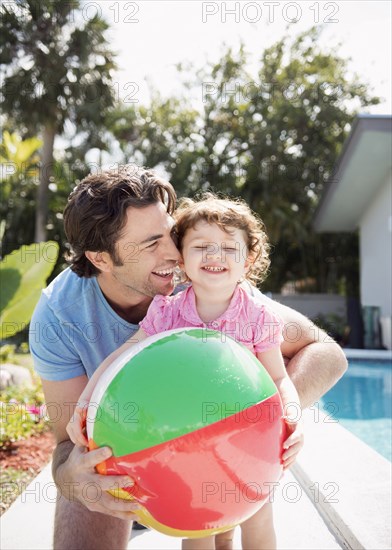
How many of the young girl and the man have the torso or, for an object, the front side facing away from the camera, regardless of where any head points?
0

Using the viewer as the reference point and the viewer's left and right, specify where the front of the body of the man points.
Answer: facing the viewer and to the right of the viewer

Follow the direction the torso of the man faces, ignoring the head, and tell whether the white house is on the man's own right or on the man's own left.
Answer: on the man's own left

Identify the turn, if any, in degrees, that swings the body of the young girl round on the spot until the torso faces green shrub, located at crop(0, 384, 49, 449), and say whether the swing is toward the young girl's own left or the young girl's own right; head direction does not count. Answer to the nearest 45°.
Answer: approximately 135° to the young girl's own right

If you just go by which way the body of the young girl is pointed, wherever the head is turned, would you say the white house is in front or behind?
behind

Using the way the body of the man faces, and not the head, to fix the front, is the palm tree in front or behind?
behind

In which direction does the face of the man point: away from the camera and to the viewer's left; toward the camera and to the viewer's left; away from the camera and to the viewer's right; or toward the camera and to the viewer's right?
toward the camera and to the viewer's right

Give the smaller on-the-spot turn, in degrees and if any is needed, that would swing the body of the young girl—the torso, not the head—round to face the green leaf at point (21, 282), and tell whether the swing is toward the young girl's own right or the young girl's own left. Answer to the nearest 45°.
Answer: approximately 135° to the young girl's own right

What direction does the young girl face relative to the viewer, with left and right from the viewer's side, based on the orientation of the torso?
facing the viewer
